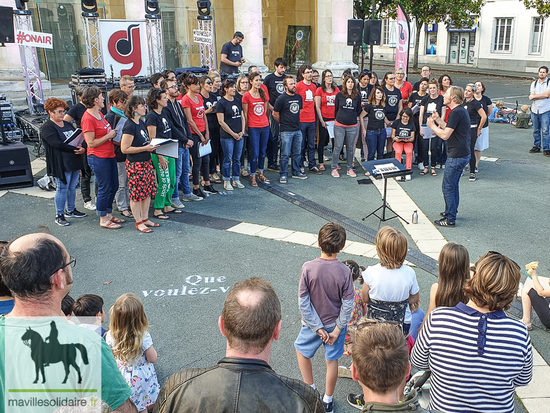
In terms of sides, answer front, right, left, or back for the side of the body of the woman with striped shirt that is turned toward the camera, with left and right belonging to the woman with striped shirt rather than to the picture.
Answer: back

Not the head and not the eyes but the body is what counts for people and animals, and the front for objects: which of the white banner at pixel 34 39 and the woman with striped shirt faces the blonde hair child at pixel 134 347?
the white banner

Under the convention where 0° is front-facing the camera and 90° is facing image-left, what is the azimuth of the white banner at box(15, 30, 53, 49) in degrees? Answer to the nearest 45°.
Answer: approximately 0°

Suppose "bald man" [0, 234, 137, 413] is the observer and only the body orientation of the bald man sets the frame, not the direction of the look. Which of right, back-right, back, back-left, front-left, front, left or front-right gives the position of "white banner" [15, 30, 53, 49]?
front-left

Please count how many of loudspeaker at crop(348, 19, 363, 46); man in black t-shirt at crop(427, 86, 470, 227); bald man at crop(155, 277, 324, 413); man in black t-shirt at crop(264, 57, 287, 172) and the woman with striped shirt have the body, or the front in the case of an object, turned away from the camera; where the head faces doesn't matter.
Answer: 2

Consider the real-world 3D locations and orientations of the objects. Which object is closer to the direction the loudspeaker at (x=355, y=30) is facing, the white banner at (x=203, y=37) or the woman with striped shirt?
the woman with striped shirt

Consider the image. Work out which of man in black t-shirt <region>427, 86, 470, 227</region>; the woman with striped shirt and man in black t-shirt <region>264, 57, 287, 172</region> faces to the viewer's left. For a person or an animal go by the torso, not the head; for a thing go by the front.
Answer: man in black t-shirt <region>427, 86, 470, 227</region>

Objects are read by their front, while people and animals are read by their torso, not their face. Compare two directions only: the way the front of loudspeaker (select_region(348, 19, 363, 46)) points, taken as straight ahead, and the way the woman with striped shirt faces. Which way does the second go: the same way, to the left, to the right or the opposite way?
the opposite way

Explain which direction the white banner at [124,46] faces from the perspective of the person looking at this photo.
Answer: facing the viewer

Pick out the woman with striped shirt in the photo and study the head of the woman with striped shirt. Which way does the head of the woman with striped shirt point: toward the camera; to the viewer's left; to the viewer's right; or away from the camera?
away from the camera

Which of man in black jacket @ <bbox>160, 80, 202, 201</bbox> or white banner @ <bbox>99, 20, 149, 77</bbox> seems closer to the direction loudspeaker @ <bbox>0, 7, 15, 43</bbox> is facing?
the man in black jacket

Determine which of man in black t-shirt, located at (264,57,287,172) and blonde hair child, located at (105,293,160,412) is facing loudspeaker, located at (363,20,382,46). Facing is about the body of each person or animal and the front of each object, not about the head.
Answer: the blonde hair child

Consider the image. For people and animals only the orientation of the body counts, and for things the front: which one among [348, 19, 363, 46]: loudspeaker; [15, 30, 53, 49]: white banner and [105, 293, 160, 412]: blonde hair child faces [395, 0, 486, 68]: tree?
the blonde hair child

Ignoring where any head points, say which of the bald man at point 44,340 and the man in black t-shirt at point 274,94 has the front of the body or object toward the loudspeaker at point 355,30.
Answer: the bald man

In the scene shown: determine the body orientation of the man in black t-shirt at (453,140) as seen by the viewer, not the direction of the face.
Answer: to the viewer's left

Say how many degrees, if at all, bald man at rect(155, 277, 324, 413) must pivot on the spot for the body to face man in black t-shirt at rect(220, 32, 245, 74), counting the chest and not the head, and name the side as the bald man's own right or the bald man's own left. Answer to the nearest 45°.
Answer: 0° — they already face them

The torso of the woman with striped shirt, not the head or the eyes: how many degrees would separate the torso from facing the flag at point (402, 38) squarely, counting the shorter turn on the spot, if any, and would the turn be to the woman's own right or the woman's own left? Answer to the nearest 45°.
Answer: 0° — they already face it

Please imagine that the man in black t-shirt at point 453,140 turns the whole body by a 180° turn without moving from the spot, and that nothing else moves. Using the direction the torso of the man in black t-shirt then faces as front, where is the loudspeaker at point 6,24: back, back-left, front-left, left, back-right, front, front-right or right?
back

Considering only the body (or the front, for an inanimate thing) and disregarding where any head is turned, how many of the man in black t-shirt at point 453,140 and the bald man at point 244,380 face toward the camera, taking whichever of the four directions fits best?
0

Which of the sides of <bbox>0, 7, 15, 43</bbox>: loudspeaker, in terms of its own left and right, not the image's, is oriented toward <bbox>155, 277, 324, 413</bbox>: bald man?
front

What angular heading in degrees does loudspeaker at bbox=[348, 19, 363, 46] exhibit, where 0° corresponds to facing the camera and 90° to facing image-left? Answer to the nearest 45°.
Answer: approximately 0°

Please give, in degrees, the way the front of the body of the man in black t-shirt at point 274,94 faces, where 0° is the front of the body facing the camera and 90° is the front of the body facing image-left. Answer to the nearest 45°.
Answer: approximately 315°

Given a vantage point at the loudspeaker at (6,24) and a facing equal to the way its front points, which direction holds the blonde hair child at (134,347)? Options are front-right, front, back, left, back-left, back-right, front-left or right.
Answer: front

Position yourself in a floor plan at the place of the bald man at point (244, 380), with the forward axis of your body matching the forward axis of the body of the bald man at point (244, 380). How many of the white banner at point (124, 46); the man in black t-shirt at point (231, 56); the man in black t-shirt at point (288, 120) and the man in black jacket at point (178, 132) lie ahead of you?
4
